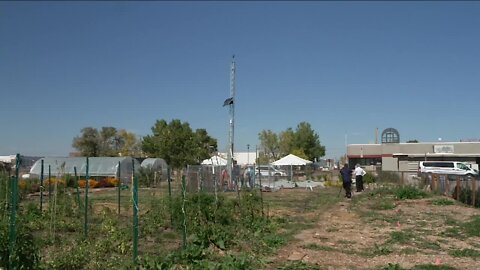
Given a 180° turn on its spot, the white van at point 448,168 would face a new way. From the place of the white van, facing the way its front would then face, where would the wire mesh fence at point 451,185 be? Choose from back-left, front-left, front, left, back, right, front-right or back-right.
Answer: left

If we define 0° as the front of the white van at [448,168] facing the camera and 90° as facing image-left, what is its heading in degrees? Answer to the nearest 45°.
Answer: approximately 270°

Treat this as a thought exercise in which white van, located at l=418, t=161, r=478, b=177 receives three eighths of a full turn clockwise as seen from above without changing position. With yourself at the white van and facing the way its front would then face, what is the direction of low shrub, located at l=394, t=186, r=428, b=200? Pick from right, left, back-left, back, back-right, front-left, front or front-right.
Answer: front-left

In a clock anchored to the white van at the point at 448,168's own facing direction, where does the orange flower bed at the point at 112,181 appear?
The orange flower bed is roughly at 5 o'clock from the white van.

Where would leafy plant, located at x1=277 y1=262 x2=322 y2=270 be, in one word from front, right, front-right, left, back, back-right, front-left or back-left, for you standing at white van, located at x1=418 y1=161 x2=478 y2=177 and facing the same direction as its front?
right

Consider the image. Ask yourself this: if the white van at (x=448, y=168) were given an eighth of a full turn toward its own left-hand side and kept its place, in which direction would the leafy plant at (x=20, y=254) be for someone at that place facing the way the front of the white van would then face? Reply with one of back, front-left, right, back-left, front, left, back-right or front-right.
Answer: back-right

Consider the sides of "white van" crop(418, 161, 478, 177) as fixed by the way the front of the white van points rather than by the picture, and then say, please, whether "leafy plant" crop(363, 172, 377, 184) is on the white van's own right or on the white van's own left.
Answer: on the white van's own right
